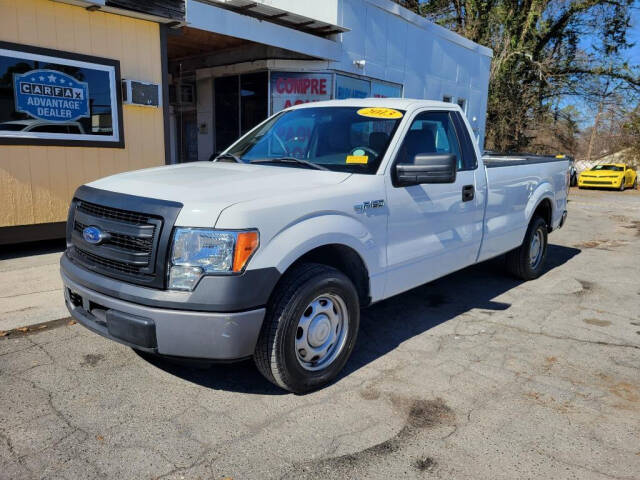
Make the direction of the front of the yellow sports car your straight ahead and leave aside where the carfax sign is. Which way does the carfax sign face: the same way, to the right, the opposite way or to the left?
to the left

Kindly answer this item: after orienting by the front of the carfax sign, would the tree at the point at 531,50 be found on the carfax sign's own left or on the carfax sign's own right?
on the carfax sign's own left

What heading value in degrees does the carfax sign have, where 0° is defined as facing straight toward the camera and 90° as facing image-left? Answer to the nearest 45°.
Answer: approximately 0°

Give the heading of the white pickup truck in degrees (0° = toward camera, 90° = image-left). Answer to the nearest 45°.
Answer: approximately 45°

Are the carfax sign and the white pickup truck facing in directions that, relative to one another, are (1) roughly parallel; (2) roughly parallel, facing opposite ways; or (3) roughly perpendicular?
roughly perpendicular

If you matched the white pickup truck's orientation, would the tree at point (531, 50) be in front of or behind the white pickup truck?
behind

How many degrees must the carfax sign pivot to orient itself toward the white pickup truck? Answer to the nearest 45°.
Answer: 0° — it already faces it

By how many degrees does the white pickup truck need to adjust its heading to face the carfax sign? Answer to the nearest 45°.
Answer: approximately 90° to its right

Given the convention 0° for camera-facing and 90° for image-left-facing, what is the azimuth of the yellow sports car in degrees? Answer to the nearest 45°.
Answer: approximately 45°
